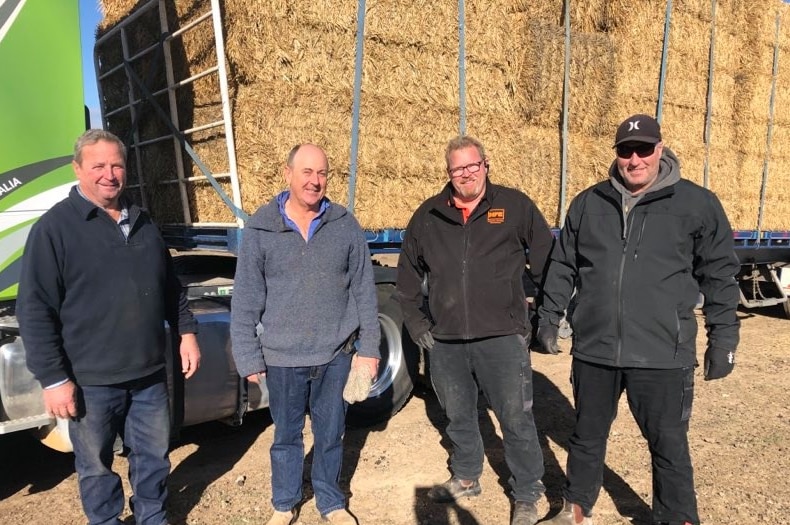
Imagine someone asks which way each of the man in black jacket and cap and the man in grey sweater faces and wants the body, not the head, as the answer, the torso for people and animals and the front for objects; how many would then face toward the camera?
2

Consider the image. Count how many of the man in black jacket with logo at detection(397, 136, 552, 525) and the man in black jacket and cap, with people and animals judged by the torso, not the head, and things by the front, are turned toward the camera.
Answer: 2

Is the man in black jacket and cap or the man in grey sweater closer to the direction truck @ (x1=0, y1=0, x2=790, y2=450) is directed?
the man in grey sweater

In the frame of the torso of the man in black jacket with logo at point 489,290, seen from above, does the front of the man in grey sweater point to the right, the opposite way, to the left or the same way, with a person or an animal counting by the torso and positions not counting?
the same way

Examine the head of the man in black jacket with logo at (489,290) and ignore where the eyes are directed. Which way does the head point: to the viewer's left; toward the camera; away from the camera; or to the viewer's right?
toward the camera

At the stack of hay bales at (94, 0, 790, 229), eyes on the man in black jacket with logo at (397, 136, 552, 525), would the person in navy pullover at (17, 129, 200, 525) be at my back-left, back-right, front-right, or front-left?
front-right

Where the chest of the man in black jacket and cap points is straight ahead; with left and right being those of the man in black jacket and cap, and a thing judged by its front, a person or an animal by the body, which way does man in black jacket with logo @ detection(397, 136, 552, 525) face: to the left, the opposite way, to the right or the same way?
the same way

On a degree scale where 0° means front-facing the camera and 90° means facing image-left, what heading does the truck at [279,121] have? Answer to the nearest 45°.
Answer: approximately 45°

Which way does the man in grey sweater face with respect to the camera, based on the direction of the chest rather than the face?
toward the camera

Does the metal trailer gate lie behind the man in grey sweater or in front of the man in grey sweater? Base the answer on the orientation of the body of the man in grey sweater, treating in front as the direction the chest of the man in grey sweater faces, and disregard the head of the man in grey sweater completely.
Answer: behind

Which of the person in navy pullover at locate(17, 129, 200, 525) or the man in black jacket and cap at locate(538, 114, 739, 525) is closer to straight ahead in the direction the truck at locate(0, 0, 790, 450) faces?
the person in navy pullover

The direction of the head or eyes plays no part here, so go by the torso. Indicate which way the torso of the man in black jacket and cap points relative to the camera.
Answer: toward the camera

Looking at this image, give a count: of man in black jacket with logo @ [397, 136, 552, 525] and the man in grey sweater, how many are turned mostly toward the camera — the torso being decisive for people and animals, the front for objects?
2

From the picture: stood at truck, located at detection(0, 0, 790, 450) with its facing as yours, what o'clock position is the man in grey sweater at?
The man in grey sweater is roughly at 10 o'clock from the truck.

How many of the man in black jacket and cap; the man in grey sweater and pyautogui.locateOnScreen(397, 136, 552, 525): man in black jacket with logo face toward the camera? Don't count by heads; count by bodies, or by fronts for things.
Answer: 3
